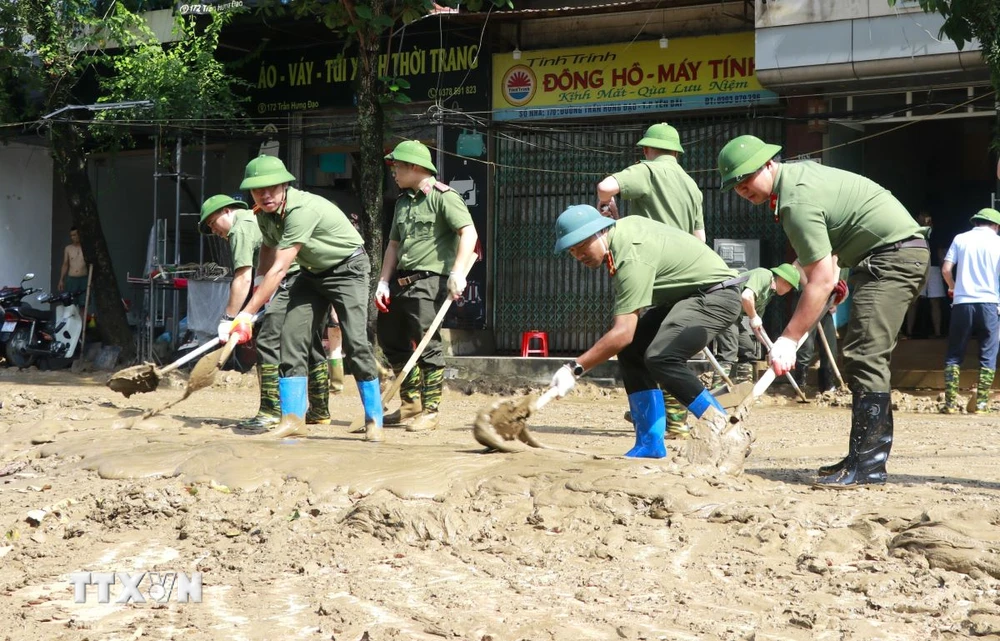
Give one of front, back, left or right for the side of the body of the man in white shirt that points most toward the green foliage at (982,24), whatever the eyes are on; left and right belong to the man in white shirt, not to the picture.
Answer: back

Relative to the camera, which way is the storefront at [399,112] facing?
toward the camera

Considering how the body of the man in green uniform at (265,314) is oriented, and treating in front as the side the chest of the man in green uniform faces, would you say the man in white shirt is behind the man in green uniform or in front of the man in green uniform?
behind

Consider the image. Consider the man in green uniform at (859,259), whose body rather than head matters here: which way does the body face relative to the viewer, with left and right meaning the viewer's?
facing to the left of the viewer

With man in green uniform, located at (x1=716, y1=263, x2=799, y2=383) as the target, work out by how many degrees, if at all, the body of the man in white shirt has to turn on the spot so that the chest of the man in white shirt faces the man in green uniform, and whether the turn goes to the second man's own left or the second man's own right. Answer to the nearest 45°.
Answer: approximately 135° to the second man's own left

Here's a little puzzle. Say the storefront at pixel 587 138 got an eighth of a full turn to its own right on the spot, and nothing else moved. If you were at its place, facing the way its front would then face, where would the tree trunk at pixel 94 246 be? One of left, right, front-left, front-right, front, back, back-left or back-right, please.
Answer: front-right

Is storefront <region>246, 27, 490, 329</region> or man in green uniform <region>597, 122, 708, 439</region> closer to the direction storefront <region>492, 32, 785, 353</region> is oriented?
the man in green uniform

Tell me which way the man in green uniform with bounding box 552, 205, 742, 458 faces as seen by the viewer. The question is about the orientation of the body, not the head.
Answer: to the viewer's left

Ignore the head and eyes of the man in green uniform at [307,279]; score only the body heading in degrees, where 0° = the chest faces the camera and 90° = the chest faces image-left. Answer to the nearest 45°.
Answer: approximately 45°

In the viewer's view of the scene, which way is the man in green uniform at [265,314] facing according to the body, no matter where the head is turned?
to the viewer's left

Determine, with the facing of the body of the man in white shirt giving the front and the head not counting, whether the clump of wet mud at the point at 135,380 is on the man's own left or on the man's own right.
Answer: on the man's own left

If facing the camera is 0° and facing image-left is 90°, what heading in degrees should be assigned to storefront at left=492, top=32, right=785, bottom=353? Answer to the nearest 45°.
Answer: approximately 0°
